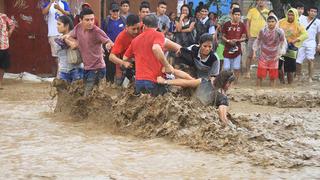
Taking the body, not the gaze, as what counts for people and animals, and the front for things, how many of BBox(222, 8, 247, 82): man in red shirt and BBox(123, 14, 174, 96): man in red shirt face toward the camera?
1

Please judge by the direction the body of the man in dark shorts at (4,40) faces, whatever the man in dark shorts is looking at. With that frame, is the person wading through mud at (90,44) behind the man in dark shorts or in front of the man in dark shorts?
in front

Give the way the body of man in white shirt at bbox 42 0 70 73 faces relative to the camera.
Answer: toward the camera

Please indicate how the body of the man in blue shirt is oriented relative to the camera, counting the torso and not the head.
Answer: toward the camera

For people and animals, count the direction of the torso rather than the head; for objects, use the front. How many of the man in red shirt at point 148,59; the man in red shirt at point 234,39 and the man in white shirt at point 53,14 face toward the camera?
2

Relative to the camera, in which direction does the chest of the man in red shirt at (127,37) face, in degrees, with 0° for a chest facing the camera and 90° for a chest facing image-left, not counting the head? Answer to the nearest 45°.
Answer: approximately 315°

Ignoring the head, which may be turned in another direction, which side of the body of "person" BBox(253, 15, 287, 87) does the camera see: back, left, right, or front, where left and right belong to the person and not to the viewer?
front

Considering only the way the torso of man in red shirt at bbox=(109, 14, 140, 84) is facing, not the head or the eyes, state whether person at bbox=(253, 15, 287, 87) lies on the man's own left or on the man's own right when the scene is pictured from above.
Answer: on the man's own left
